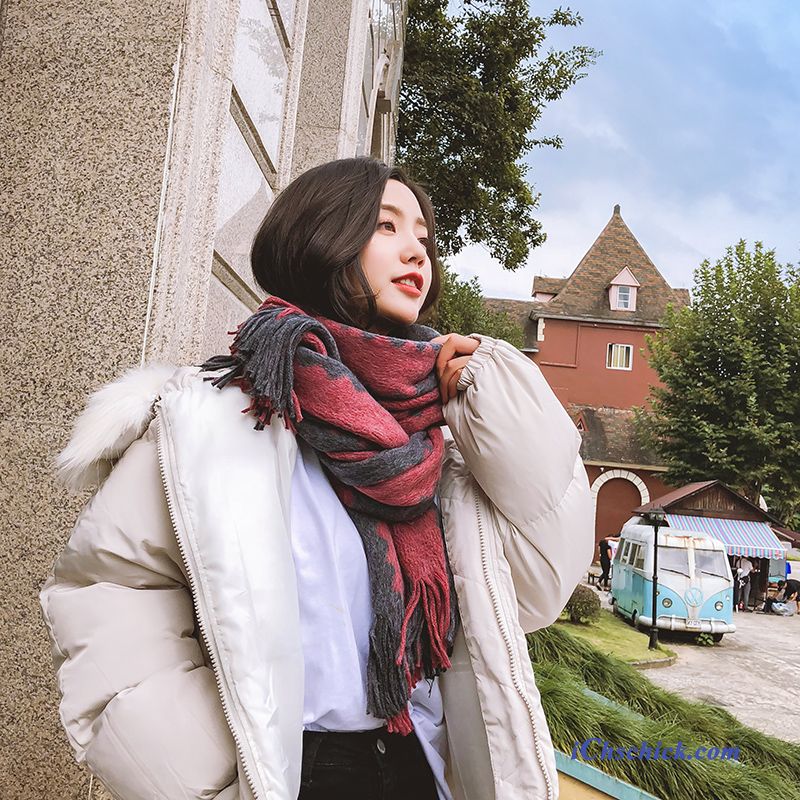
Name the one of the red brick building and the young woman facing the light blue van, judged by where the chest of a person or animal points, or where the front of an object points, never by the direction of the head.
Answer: the red brick building

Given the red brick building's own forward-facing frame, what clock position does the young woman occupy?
The young woman is roughly at 12 o'clock from the red brick building.

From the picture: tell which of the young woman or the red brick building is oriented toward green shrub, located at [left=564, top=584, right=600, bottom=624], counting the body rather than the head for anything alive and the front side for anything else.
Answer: the red brick building

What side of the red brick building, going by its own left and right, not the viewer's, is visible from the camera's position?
front

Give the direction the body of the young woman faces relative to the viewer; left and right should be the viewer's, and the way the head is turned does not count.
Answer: facing the viewer and to the right of the viewer

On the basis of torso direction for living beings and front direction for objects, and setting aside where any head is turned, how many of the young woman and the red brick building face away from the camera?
0

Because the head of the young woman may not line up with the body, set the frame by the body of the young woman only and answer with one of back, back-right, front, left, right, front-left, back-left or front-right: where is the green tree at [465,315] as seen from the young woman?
back-left

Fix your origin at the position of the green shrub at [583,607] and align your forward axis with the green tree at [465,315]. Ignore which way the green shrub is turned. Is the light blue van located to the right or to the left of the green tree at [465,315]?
right

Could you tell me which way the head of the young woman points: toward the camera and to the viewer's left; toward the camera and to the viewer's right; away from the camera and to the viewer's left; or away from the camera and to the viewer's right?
toward the camera and to the viewer's right

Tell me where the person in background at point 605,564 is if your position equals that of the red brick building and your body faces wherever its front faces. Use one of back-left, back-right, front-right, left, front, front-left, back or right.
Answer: front

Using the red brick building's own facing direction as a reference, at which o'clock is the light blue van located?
The light blue van is roughly at 12 o'clock from the red brick building.

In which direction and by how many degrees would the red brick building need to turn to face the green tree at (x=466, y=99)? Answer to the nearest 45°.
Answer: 0° — it already faces it
